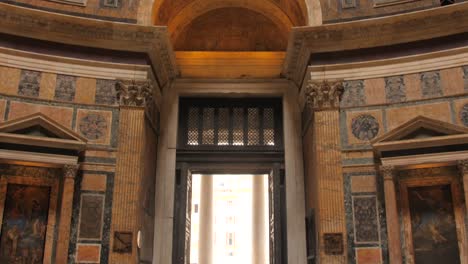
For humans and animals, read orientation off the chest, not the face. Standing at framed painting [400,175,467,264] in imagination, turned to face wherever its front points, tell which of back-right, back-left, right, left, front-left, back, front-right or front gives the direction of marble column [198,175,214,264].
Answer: back-right

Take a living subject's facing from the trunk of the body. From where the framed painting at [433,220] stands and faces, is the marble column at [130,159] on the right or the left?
on its right

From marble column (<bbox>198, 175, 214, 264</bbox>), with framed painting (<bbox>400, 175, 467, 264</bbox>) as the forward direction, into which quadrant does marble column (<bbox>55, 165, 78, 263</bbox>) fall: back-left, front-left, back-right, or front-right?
front-right

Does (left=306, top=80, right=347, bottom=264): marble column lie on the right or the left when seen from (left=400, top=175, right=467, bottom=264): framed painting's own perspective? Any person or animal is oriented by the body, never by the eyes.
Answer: on its right

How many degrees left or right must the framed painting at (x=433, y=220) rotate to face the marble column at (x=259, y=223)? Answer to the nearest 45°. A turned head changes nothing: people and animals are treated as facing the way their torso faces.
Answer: approximately 135° to its right

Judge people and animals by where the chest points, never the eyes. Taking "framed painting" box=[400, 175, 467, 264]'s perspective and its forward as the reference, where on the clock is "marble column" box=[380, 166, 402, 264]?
The marble column is roughly at 2 o'clock from the framed painting.

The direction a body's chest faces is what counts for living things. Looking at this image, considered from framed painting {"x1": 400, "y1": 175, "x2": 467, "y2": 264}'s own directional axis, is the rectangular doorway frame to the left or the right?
on its right

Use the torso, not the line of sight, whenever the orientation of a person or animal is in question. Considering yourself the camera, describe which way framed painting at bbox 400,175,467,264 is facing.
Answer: facing the viewer

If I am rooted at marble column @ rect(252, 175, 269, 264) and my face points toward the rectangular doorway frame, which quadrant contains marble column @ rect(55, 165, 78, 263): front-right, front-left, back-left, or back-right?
front-right
